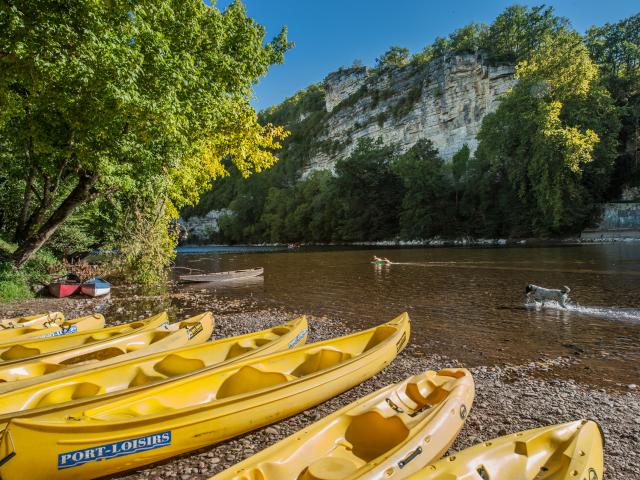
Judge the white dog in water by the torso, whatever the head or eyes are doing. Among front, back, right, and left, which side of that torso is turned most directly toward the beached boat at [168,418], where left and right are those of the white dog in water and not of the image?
left

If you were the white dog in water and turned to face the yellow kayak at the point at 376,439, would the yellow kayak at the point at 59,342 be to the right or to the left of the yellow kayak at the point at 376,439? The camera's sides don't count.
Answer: right

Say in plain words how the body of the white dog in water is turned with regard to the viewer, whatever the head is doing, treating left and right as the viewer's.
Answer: facing to the left of the viewer
